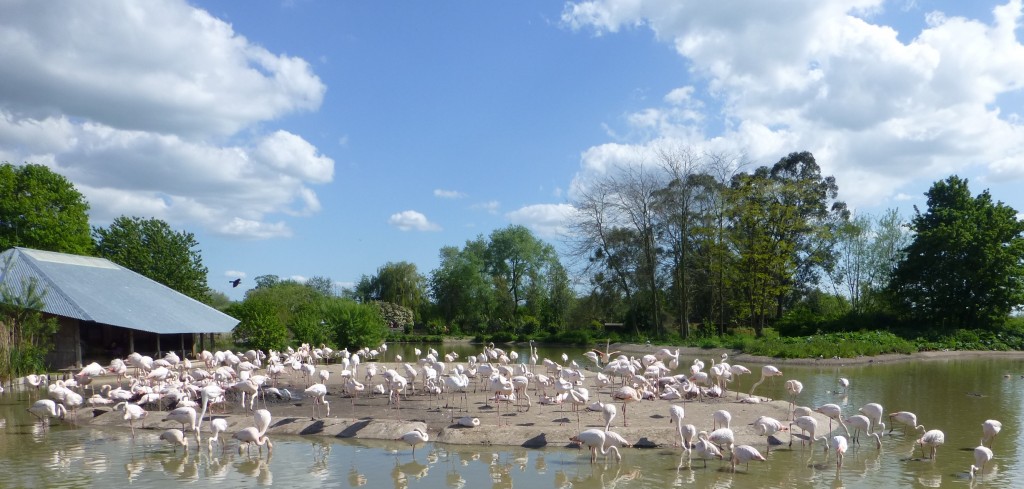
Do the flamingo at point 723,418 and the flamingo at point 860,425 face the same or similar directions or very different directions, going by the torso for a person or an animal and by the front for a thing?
very different directions

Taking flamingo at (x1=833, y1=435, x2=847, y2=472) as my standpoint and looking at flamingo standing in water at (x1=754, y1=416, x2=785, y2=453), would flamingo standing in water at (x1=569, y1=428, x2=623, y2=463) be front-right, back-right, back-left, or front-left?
front-left

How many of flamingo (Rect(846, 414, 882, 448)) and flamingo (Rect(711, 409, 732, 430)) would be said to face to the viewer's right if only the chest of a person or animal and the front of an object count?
1

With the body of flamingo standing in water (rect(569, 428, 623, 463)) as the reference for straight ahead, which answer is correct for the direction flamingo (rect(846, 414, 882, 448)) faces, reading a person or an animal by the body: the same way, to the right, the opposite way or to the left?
the same way

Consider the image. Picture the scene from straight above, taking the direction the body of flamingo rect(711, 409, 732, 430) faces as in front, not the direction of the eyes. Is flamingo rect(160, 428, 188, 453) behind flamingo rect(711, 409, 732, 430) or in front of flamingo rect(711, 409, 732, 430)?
in front
